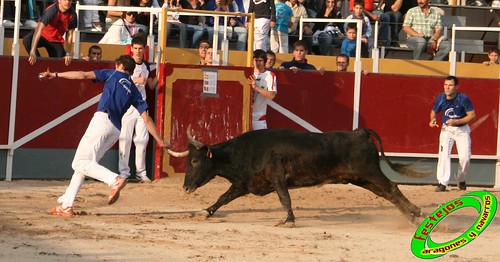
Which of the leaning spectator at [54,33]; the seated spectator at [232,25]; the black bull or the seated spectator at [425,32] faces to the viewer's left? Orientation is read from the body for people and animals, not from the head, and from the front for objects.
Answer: the black bull

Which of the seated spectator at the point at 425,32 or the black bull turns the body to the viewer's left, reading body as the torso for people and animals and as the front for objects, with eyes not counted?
the black bull

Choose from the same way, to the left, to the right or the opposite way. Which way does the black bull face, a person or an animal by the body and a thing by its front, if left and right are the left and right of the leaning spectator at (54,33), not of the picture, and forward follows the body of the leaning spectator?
to the right

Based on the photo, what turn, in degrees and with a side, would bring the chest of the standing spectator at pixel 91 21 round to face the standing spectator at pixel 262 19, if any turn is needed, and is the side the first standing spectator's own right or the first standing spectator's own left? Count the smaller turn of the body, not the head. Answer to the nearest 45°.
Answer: approximately 90° to the first standing spectator's own left

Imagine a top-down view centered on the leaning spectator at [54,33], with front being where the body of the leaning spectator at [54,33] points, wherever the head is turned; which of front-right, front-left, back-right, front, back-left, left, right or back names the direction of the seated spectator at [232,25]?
back-left

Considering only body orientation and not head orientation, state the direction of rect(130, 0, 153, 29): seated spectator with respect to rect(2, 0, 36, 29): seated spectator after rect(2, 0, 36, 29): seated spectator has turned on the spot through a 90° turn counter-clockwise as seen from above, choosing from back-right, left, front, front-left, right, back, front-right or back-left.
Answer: front

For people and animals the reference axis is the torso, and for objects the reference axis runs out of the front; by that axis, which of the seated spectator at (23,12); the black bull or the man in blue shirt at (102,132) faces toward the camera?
the seated spectator

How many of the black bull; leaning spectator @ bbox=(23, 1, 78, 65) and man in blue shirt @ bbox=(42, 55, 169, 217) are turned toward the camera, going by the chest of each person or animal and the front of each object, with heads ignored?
1

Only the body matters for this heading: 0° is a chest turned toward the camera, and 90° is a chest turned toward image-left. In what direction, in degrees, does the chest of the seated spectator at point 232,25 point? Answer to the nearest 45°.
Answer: approximately 0°

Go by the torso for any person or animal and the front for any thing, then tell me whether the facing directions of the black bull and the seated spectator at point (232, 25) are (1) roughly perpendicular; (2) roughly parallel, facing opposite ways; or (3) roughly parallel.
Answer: roughly perpendicular
